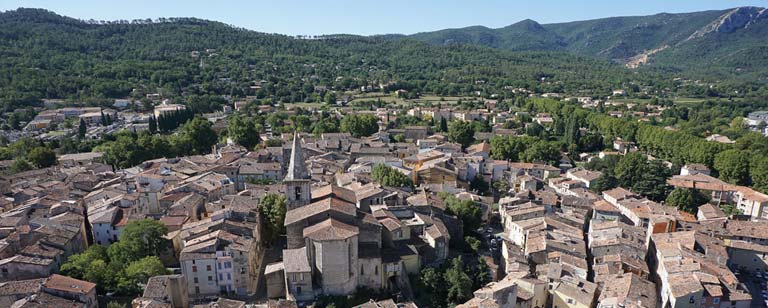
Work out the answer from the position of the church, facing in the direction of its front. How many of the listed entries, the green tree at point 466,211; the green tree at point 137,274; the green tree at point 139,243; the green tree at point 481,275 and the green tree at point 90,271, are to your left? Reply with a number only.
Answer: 3

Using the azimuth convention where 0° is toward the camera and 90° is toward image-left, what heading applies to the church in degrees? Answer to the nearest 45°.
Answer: approximately 180°

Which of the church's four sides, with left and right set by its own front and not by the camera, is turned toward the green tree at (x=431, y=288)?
right

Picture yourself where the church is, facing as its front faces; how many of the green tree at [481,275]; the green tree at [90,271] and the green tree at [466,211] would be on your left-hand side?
1

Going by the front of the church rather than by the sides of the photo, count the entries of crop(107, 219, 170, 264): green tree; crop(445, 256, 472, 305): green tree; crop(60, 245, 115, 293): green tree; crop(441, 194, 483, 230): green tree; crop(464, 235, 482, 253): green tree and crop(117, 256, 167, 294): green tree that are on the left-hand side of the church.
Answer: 3

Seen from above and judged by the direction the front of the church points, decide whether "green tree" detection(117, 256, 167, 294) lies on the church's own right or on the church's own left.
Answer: on the church's own left

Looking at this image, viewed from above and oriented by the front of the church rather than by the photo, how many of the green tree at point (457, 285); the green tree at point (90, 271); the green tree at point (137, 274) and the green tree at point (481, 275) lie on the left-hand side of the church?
2

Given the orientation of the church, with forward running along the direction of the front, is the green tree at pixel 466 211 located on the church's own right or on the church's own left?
on the church's own right

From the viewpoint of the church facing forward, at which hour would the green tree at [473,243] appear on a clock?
The green tree is roughly at 2 o'clock from the church.

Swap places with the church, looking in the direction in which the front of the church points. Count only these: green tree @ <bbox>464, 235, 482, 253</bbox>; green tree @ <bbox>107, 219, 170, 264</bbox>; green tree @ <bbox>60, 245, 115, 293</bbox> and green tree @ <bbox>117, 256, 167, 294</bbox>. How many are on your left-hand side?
3

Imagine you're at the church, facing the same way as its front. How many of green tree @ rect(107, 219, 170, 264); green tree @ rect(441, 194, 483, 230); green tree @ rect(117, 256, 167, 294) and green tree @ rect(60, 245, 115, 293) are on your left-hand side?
3
